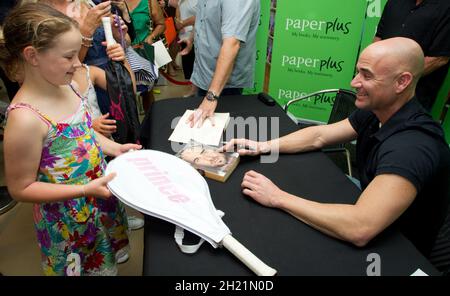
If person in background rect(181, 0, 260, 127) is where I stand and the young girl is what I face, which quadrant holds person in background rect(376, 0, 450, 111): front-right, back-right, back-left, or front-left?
back-left

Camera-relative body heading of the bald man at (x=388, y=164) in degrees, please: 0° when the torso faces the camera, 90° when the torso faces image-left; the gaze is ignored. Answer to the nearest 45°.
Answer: approximately 90°

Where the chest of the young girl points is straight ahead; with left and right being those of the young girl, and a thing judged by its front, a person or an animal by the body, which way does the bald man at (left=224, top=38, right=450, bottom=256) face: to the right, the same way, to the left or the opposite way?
the opposite way

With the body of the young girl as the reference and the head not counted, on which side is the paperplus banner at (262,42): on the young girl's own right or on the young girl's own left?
on the young girl's own left

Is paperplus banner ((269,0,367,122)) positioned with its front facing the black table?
yes

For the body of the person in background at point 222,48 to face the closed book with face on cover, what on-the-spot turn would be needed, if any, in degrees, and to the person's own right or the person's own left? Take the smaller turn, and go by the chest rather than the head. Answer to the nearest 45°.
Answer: approximately 45° to the person's own left

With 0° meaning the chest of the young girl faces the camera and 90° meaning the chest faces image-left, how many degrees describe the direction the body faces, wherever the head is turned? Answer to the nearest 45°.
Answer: approximately 315°

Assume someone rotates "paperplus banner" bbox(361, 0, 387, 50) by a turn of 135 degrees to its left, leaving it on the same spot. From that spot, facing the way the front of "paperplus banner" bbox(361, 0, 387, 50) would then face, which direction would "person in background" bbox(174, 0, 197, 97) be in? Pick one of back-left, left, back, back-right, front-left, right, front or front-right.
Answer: back-left

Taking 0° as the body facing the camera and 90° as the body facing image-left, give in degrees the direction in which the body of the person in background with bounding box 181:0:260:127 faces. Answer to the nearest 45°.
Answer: approximately 45°

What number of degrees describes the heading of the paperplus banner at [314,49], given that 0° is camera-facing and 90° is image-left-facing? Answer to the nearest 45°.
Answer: approximately 0°

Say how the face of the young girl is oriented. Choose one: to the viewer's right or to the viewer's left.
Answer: to the viewer's right
